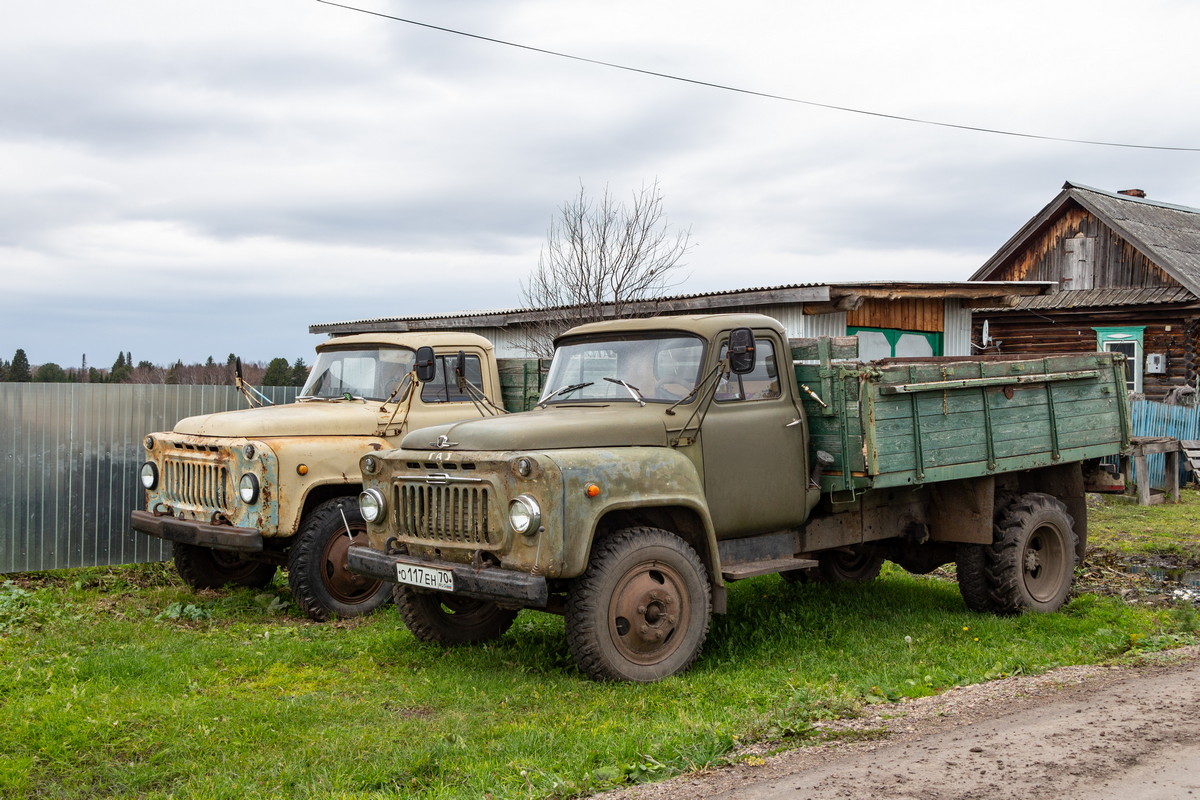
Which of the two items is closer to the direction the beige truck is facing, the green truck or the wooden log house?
the green truck

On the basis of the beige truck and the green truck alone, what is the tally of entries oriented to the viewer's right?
0

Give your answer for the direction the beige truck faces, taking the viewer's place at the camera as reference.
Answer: facing the viewer and to the left of the viewer

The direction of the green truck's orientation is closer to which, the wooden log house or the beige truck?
the beige truck

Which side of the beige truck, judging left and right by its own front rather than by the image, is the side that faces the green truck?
left

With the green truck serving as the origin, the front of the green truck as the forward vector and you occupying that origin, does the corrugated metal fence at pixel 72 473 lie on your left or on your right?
on your right

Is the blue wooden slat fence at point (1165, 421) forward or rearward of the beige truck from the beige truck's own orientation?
rearward

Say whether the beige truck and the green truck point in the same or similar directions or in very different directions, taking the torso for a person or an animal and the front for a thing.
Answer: same or similar directions

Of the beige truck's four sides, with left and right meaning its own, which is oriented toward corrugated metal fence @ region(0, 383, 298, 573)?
right

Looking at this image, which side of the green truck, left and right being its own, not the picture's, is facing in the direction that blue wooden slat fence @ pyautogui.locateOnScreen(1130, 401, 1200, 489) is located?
back

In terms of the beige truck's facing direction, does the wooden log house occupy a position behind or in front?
behind
